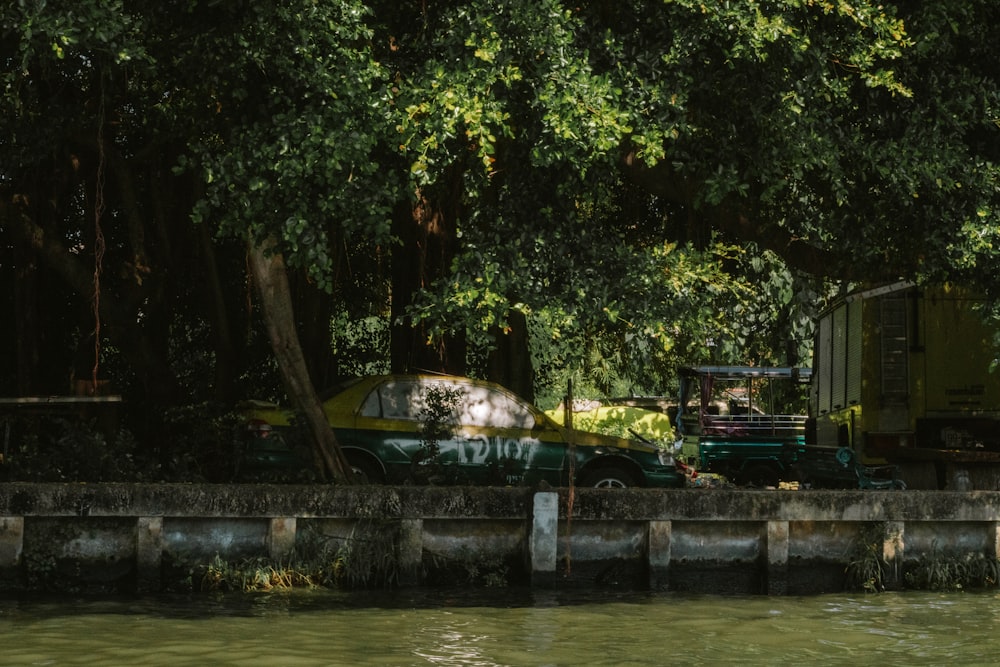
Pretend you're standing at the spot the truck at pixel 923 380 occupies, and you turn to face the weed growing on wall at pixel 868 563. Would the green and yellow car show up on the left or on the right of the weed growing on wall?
right

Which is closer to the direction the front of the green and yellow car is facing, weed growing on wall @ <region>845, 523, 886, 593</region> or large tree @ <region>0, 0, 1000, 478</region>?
the weed growing on wall

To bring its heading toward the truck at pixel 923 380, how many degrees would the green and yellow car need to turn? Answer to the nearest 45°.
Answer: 0° — it already faces it

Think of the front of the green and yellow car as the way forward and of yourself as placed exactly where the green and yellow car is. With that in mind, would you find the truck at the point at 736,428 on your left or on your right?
on your left

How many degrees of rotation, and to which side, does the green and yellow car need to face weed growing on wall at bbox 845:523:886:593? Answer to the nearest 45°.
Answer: approximately 45° to its right

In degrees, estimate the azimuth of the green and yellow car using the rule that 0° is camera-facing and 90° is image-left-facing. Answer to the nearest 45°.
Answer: approximately 270°

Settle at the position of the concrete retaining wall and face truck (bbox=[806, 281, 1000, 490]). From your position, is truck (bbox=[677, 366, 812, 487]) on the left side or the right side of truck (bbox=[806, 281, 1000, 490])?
left
